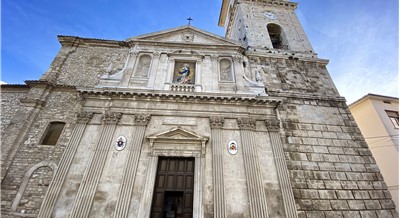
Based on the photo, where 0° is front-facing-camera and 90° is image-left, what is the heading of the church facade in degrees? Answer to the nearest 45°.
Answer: approximately 0°

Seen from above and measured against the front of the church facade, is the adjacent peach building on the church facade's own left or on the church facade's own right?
on the church facade's own left
